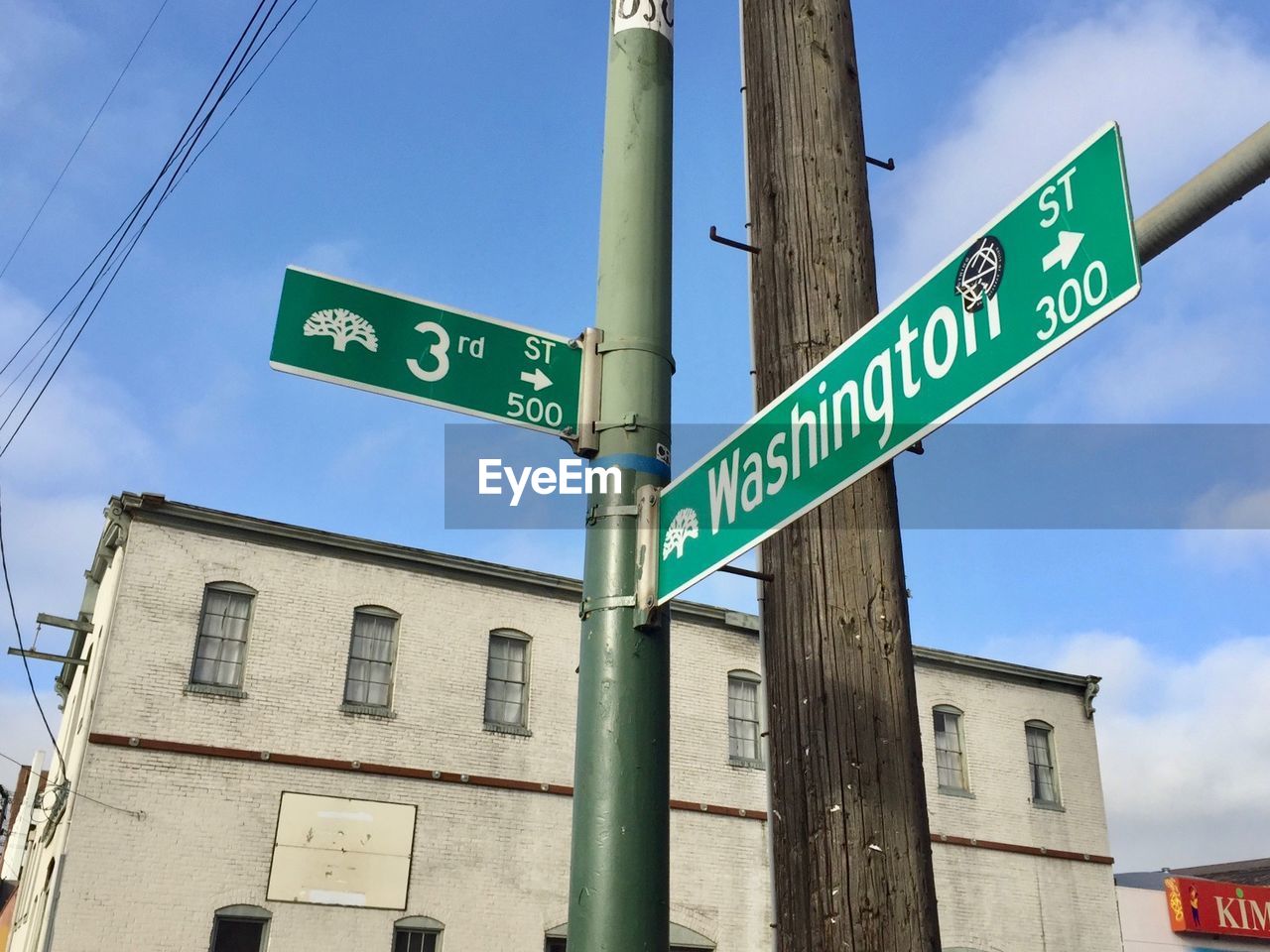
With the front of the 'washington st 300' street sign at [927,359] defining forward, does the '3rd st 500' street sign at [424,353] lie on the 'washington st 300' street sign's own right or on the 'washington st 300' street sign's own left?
on the 'washington st 300' street sign's own right

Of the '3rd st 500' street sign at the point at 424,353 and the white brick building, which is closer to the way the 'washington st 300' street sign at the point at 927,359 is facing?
the '3rd st 500' street sign

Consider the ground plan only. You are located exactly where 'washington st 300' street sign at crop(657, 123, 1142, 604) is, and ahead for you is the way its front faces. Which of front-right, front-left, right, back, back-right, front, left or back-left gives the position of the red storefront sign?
back-right

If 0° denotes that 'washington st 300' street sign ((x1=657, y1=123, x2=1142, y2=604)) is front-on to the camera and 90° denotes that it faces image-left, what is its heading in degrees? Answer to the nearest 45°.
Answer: approximately 45°

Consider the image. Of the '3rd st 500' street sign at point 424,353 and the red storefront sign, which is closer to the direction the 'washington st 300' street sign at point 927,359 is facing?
the '3rd st 500' street sign

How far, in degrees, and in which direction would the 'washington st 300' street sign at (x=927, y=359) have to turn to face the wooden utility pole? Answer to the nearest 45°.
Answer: approximately 135° to its right
